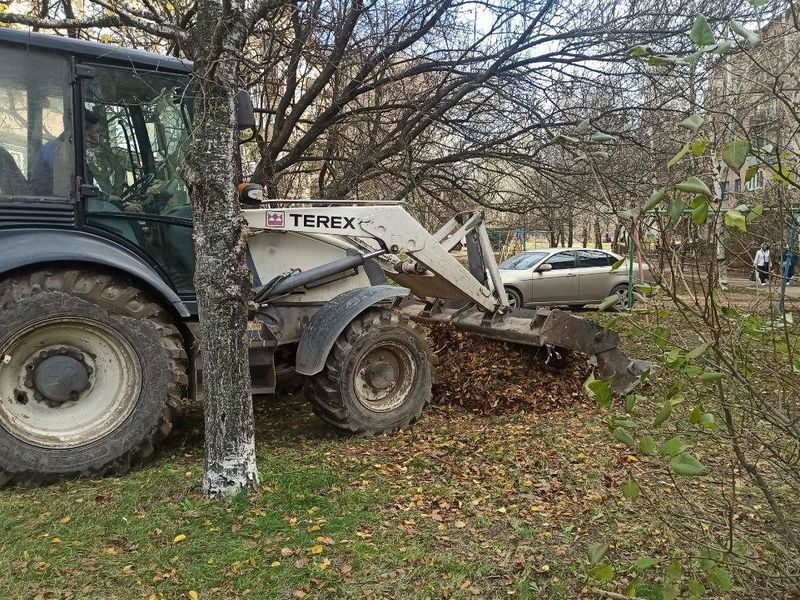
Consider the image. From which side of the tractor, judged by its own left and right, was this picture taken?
right

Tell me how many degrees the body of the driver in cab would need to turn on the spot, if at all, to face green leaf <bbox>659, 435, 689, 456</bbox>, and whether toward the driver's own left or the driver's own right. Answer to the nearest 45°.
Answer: approximately 90° to the driver's own right

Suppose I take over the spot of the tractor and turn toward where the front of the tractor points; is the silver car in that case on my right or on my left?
on my left

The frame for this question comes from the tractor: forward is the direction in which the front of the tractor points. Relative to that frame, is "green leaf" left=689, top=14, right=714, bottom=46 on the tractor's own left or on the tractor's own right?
on the tractor's own right

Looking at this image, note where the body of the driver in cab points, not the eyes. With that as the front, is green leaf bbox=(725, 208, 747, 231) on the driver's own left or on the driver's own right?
on the driver's own right

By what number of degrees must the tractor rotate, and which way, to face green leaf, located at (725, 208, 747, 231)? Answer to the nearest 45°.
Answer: approximately 45° to its right

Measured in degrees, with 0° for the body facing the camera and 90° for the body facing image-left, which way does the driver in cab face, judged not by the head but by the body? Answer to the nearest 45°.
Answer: approximately 270°

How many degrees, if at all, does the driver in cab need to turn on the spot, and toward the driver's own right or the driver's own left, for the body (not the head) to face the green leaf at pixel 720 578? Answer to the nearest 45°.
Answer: approximately 45° to the driver's own right

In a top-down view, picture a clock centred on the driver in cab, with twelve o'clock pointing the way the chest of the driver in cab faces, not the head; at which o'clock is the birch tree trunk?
The birch tree trunk is roughly at 2 o'clock from the driver in cab.
